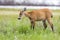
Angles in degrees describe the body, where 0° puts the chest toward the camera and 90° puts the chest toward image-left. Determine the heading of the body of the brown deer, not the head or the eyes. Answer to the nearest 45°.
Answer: approximately 90°
